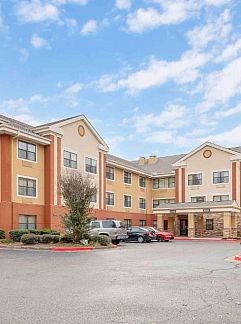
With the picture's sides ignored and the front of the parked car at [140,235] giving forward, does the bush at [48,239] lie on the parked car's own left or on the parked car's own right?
on the parked car's own left

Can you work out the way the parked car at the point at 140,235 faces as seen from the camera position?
facing away from the viewer and to the left of the viewer

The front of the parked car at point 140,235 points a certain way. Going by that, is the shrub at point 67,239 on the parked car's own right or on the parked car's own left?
on the parked car's own left

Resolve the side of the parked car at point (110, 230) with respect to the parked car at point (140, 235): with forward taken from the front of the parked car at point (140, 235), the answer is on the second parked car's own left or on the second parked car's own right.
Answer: on the second parked car's own left
